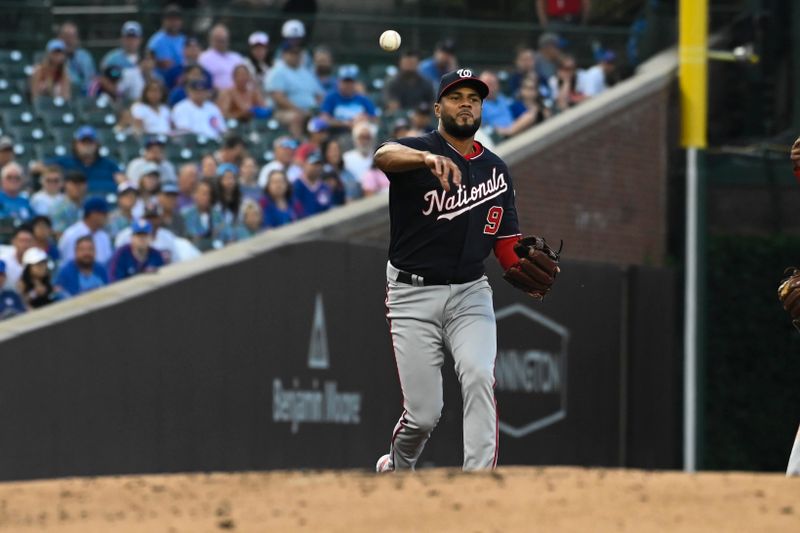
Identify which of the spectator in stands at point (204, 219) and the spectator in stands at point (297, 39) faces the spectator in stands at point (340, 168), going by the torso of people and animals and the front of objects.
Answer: the spectator in stands at point (297, 39)

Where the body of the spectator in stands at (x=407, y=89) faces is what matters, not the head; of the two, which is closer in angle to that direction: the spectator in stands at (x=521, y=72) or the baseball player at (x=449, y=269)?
the baseball player

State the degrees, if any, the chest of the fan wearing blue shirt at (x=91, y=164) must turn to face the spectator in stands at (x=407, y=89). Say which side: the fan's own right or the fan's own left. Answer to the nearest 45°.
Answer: approximately 135° to the fan's own left

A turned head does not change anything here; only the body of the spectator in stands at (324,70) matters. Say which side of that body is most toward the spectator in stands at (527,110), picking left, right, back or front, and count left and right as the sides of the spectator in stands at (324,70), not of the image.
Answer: left

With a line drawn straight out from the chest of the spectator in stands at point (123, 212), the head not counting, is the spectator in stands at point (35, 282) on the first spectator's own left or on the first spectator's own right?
on the first spectator's own right

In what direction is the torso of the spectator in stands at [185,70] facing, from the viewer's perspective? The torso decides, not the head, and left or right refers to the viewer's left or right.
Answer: facing the viewer and to the right of the viewer

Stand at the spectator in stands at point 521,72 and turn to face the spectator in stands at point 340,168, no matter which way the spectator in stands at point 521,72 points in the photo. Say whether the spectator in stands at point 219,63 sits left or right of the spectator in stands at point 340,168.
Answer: right

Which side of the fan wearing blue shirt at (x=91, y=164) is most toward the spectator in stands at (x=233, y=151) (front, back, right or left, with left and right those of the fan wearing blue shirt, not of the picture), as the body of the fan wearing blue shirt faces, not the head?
left

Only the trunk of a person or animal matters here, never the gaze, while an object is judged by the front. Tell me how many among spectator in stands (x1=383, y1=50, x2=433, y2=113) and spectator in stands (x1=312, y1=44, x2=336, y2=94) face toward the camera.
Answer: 2

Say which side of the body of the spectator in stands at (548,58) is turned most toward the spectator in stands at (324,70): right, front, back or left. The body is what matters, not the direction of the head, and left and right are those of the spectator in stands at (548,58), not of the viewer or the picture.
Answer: right

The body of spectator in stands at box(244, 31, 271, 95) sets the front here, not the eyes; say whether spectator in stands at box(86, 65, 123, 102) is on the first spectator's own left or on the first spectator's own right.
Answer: on the first spectator's own right
